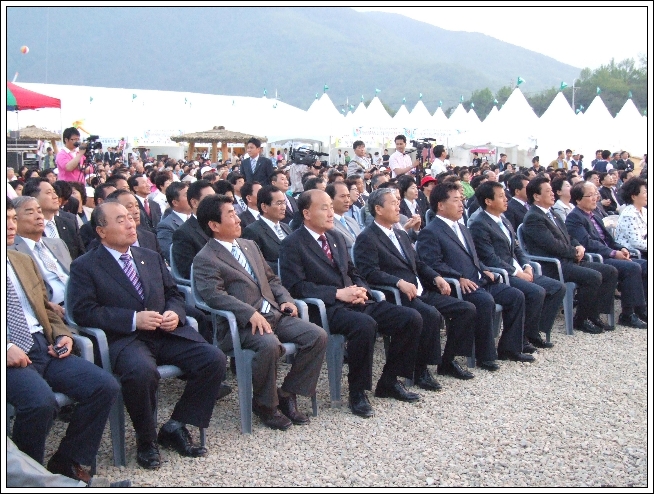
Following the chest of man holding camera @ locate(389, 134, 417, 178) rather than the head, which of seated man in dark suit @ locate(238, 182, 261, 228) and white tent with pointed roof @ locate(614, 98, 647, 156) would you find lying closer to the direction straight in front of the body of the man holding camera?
the seated man in dark suit

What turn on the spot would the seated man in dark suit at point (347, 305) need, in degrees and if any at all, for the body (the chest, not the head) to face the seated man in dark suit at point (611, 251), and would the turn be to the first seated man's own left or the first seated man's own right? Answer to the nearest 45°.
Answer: approximately 90° to the first seated man's own left

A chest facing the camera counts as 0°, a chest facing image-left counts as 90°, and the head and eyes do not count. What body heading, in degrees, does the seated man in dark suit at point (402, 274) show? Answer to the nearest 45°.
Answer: approximately 315°

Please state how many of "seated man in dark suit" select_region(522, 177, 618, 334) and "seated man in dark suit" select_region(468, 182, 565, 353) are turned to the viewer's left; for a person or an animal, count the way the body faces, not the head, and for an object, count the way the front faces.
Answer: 0

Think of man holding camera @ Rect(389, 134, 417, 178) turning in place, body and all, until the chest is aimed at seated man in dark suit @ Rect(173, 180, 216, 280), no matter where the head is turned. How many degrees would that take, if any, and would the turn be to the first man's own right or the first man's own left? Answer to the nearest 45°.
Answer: approximately 45° to the first man's own right

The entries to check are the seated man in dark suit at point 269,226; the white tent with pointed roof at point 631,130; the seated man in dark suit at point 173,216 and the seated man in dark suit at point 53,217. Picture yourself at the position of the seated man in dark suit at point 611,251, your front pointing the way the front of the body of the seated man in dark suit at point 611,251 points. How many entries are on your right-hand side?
3

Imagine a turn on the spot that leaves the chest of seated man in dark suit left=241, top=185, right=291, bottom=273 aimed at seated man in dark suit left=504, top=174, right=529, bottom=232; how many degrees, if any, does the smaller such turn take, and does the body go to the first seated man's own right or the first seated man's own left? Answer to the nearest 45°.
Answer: approximately 90° to the first seated man's own left

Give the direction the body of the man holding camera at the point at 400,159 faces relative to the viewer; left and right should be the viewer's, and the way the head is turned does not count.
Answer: facing the viewer and to the right of the viewer

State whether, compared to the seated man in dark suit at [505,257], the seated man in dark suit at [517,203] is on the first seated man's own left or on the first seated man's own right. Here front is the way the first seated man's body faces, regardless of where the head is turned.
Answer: on the first seated man's own left

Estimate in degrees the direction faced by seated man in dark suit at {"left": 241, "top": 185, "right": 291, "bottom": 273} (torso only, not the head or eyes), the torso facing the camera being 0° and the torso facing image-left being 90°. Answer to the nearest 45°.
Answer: approximately 315°

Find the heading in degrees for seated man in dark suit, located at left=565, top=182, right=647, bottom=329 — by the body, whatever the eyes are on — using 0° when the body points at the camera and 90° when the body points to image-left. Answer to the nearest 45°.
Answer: approximately 315°
